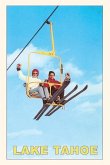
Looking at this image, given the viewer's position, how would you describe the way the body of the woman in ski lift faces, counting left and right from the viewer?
facing the viewer and to the right of the viewer

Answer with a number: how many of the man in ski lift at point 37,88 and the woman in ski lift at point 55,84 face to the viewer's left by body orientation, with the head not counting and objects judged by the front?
0

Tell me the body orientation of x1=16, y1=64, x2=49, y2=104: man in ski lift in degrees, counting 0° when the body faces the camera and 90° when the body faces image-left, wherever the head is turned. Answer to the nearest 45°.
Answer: approximately 315°

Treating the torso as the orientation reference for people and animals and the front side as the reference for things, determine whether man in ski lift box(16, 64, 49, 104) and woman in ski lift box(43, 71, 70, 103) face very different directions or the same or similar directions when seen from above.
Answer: same or similar directions
